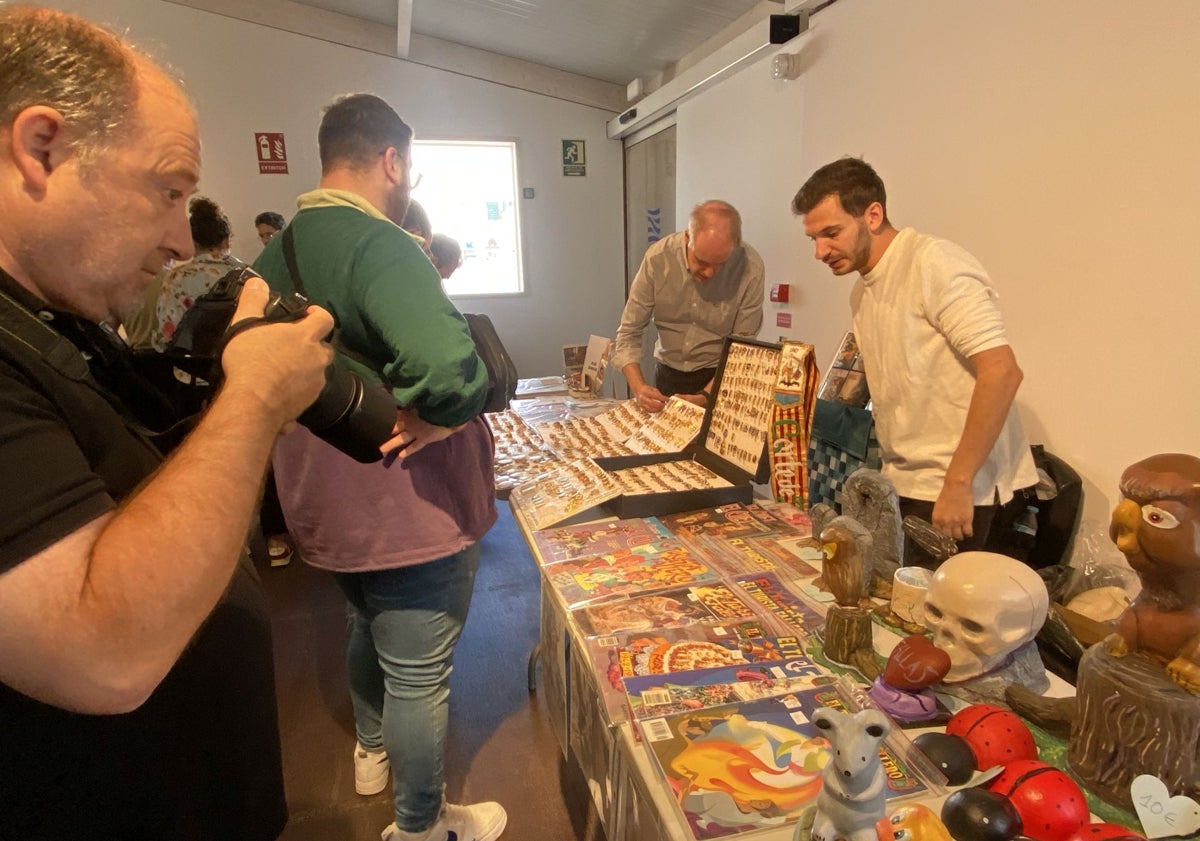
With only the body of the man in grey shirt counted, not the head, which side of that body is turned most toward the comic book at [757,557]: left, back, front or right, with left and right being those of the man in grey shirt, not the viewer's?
front

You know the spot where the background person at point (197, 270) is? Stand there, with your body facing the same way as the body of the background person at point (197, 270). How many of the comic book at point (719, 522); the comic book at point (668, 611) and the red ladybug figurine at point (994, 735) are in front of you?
0

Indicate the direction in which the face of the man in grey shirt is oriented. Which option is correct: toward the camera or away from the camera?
toward the camera

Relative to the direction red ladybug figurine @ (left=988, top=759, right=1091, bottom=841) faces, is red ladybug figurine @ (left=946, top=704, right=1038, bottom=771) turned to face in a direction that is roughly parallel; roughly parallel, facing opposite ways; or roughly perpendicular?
roughly parallel

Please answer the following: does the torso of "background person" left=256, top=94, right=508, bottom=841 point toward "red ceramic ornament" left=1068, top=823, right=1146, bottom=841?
no

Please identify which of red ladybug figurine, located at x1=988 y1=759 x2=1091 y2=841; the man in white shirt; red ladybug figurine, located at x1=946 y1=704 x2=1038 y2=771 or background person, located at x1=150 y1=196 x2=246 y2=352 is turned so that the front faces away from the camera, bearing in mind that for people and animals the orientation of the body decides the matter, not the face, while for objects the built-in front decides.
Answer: the background person

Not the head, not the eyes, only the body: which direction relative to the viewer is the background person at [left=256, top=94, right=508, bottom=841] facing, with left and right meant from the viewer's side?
facing away from the viewer and to the right of the viewer

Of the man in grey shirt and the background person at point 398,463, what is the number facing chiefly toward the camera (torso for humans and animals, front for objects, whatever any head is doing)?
1

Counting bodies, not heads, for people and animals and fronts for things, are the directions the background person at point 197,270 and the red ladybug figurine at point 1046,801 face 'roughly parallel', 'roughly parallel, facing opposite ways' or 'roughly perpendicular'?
roughly perpendicular

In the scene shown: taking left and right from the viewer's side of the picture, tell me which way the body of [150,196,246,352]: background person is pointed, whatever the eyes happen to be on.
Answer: facing away from the viewer

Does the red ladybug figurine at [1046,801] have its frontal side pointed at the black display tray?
no

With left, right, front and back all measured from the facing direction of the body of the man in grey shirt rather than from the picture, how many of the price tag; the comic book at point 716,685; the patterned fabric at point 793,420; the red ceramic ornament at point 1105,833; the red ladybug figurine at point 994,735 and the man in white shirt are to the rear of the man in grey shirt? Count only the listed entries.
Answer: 0

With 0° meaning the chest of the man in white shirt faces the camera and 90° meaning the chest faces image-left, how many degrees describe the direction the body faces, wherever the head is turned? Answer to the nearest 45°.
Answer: approximately 45°

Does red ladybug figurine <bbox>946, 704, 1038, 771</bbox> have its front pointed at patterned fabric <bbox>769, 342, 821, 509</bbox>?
no

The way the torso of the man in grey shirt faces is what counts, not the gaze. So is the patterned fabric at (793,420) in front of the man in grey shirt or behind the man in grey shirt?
in front

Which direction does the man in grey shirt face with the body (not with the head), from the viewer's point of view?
toward the camera
